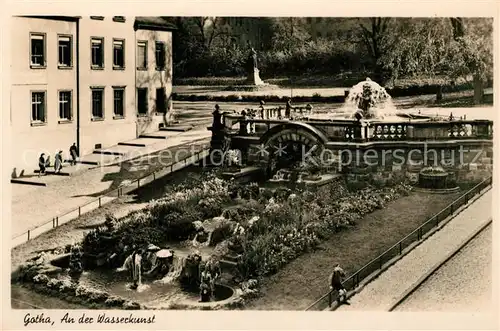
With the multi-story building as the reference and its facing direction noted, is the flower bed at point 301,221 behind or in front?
in front

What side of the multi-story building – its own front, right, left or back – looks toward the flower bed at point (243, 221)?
front

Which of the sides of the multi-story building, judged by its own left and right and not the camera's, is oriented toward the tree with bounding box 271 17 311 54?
left
